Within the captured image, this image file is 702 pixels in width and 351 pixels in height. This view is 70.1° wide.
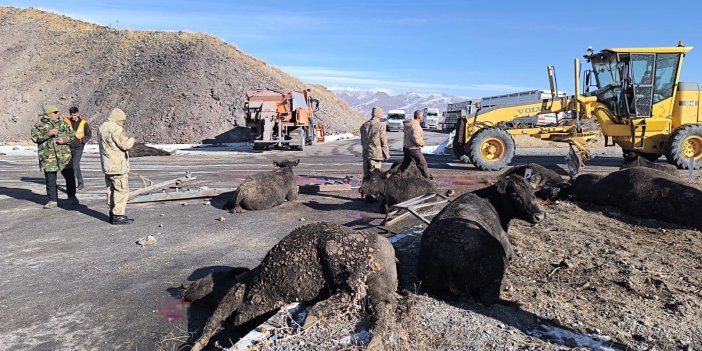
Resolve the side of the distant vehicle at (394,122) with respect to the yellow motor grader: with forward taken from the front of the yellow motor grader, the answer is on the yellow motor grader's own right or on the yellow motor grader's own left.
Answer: on the yellow motor grader's own right

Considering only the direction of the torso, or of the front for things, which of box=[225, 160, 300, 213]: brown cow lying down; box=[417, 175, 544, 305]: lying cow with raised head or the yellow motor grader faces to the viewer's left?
the yellow motor grader

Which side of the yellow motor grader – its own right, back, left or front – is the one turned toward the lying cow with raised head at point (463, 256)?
left

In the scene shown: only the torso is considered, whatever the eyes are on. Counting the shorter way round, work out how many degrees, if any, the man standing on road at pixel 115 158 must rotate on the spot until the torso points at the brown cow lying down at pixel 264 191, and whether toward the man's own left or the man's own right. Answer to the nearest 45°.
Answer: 0° — they already face it

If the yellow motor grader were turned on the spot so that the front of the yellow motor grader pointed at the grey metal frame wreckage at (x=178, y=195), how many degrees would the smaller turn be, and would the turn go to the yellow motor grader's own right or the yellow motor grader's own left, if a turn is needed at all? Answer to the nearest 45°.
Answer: approximately 45° to the yellow motor grader's own left

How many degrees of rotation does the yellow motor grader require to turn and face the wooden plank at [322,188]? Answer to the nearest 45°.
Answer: approximately 45° to its left

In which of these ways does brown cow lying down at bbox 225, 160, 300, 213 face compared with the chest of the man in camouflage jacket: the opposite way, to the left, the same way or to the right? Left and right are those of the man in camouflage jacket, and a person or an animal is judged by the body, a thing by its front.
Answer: to the left

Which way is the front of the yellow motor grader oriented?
to the viewer's left

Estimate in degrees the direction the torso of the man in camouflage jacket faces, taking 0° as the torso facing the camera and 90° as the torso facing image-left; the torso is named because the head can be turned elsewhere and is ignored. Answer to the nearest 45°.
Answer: approximately 315°

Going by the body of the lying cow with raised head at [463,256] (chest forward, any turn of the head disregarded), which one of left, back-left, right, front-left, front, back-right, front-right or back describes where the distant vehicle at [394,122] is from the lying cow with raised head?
front-left

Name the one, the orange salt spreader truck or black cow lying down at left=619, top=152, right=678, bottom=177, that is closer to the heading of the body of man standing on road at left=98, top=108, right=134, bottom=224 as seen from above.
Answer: the black cow lying down
